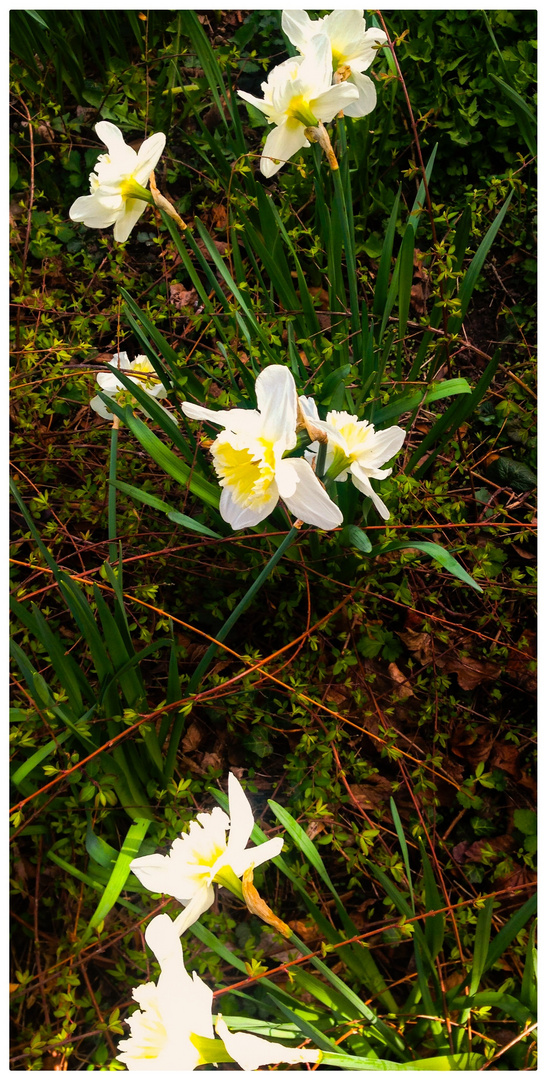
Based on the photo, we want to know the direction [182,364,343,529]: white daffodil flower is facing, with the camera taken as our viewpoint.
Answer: facing the viewer and to the left of the viewer
